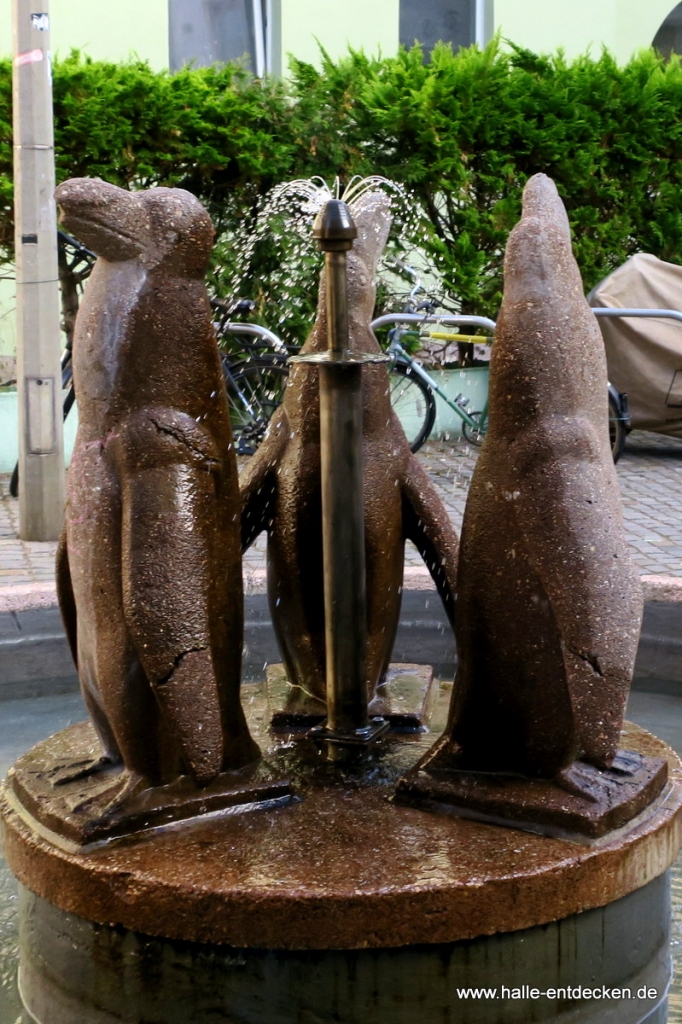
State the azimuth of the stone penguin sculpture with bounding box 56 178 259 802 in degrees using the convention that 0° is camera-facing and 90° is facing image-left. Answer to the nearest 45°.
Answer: approximately 45°

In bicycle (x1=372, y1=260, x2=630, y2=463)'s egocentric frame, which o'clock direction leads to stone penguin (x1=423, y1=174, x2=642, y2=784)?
The stone penguin is roughly at 9 o'clock from the bicycle.

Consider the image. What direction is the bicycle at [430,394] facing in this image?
to the viewer's left

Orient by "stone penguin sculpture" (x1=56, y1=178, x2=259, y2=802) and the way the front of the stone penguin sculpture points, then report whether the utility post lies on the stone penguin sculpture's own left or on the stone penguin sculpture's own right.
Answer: on the stone penguin sculpture's own right

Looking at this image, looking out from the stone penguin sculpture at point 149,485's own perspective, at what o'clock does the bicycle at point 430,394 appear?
The bicycle is roughly at 5 o'clock from the stone penguin sculpture.

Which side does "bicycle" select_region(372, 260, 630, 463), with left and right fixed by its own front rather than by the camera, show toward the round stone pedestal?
left

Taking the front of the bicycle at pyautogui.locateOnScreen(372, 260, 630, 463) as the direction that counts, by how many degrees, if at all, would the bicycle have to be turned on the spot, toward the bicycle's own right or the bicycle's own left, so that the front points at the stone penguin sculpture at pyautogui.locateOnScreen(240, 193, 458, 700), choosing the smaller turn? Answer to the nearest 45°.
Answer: approximately 90° to the bicycle's own left

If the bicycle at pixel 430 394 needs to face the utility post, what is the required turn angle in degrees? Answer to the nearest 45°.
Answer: approximately 45° to its left

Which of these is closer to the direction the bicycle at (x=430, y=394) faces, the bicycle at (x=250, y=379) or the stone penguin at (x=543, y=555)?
the bicycle

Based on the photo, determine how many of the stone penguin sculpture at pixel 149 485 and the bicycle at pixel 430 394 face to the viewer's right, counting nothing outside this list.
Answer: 0

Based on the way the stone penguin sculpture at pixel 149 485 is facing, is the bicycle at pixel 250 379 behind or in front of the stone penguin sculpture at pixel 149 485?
behind

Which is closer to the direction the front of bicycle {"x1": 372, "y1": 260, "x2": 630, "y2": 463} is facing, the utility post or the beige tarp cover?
the utility post

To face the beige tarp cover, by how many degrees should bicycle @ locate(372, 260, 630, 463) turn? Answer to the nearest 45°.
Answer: approximately 135° to its right

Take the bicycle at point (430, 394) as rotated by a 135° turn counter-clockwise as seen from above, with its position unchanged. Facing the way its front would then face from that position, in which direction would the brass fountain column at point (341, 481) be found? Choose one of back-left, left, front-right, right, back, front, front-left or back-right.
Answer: front-right
